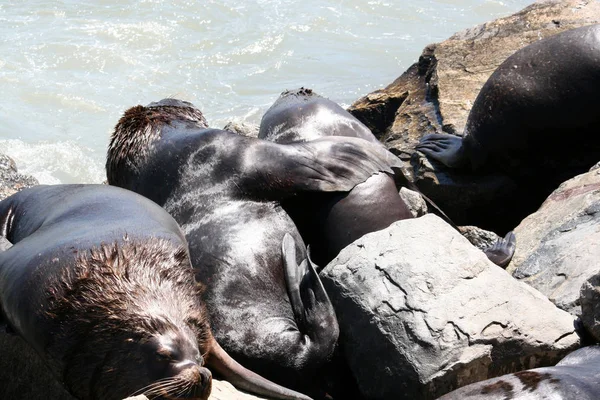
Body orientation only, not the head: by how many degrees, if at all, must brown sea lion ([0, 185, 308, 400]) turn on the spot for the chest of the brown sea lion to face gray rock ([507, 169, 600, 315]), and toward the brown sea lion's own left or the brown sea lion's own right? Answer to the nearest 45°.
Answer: approximately 90° to the brown sea lion's own left

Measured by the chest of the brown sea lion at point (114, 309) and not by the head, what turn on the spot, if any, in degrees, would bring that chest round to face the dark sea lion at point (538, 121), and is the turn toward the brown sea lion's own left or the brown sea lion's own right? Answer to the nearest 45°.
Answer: approximately 90° to the brown sea lion's own left

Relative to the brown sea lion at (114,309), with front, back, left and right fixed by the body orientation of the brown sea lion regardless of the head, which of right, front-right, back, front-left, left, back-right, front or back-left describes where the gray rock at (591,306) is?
front-left

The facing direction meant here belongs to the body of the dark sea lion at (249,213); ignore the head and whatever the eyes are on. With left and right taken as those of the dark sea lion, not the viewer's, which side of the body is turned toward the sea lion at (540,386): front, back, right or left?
back

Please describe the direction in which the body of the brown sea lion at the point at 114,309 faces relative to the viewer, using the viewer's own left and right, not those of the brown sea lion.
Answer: facing the viewer and to the right of the viewer

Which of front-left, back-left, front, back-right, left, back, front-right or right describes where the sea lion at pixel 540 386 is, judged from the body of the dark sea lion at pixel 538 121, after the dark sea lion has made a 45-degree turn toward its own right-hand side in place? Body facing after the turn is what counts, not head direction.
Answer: front-right

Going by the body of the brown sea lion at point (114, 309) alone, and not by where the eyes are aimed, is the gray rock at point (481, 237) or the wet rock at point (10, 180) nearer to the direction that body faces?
the gray rock

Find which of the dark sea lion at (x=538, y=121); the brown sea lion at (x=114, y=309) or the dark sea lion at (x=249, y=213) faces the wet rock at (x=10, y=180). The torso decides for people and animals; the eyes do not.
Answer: the dark sea lion at (x=249, y=213)

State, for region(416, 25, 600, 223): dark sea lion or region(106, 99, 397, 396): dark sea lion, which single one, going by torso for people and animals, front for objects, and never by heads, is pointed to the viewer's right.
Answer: region(416, 25, 600, 223): dark sea lion

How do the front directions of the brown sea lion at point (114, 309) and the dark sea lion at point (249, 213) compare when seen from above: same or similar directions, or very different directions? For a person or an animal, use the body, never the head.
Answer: very different directions

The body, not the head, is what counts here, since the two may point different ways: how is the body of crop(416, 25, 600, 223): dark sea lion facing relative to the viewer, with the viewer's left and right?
facing to the right of the viewer

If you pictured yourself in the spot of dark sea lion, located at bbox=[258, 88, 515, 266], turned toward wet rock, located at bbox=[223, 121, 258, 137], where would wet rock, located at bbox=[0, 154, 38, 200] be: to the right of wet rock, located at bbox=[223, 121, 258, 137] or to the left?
left
